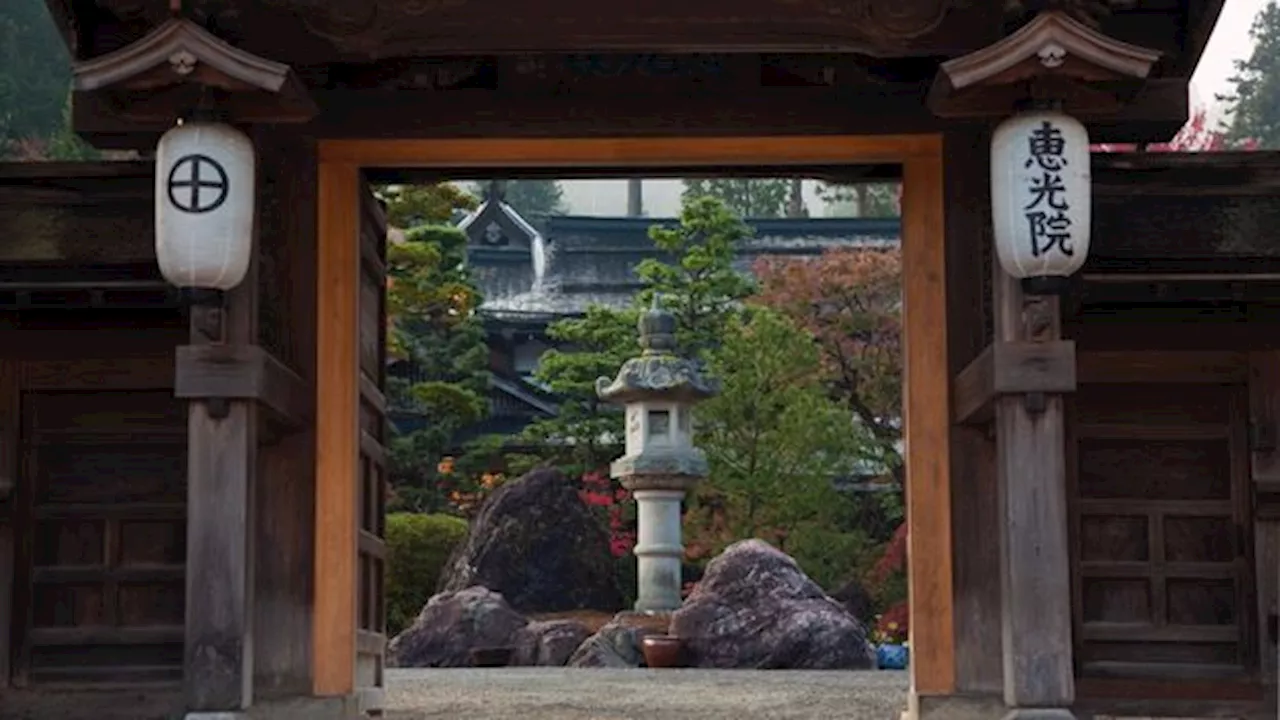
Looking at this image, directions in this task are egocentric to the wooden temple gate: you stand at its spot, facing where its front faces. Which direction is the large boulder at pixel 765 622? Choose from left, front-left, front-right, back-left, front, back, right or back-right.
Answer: back

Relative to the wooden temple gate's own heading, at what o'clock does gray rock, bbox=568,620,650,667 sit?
The gray rock is roughly at 6 o'clock from the wooden temple gate.

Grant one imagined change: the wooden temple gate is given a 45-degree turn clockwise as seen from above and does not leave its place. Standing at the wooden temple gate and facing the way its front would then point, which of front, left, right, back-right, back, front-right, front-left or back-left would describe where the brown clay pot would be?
back-right

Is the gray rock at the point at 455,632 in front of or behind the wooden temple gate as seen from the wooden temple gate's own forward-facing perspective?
behind

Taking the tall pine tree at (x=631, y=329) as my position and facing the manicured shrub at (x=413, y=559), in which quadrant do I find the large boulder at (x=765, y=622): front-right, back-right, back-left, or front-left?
front-left

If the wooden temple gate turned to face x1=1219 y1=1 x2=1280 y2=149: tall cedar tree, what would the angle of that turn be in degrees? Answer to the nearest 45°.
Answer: approximately 135° to its left

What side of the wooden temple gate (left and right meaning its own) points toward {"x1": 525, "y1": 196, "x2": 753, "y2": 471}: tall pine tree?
back

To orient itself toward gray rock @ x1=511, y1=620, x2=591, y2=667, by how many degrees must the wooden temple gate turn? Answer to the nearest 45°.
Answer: approximately 180°

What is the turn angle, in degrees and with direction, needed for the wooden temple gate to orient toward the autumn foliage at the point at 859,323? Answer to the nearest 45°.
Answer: approximately 180°

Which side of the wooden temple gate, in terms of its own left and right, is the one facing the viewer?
front
